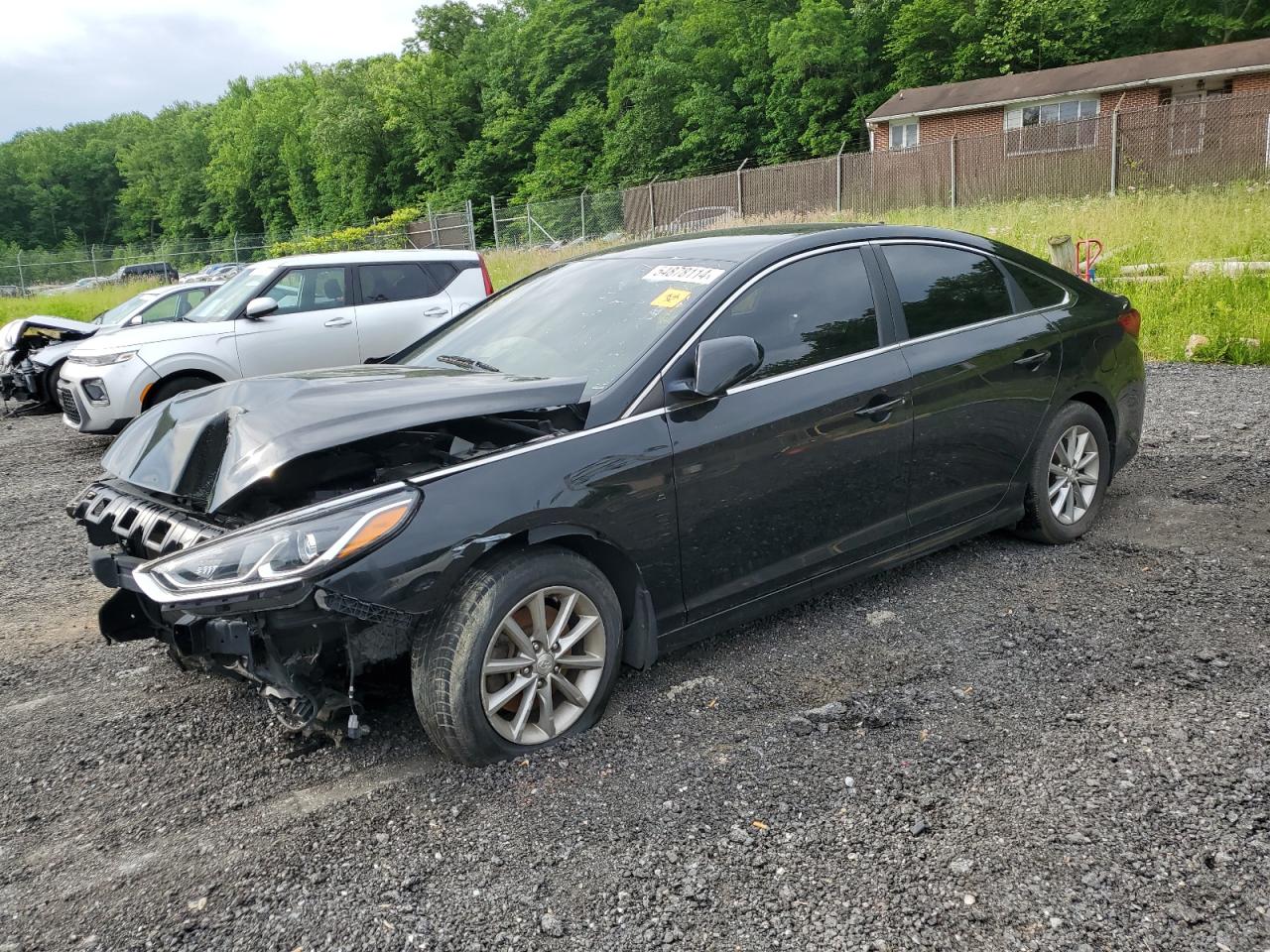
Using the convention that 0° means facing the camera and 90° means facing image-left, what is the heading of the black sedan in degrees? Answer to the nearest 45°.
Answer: approximately 45°

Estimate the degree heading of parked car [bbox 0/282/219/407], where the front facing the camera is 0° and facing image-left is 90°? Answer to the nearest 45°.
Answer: approximately 45°

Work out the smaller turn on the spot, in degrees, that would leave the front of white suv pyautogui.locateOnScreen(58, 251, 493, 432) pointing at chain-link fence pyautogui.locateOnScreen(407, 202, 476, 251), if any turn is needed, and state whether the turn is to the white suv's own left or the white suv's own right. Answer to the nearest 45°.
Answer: approximately 135° to the white suv's own right

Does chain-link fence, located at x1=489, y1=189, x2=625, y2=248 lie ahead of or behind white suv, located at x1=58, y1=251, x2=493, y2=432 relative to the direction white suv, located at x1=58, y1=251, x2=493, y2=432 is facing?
behind

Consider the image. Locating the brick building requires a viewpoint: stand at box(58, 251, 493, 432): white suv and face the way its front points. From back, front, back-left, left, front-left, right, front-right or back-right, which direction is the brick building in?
back

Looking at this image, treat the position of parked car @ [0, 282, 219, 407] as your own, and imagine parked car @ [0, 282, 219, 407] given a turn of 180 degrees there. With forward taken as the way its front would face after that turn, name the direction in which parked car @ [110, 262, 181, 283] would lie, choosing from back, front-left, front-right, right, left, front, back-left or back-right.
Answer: front-left

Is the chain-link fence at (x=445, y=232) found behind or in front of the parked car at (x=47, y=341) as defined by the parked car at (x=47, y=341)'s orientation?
behind

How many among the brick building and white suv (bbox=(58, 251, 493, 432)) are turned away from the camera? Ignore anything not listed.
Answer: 0
